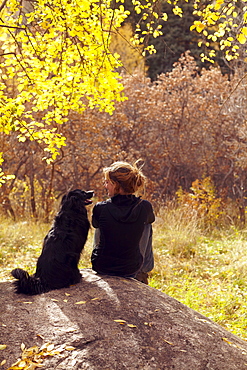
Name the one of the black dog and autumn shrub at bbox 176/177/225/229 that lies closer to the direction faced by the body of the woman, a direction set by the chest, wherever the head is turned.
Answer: the autumn shrub

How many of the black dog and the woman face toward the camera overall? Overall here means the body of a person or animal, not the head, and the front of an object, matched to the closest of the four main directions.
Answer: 0

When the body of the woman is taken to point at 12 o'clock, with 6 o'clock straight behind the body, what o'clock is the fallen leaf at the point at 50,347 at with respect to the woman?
The fallen leaf is roughly at 7 o'clock from the woman.

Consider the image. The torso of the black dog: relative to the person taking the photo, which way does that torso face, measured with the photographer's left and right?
facing away from the viewer and to the right of the viewer

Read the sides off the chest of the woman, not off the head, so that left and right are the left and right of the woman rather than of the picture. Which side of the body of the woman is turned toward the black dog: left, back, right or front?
left

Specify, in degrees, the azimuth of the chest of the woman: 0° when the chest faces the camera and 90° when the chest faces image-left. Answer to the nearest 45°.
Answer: approximately 180°

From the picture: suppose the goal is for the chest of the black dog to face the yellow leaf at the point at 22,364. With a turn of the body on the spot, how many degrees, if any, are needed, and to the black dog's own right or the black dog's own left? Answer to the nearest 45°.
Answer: approximately 135° to the black dog's own right

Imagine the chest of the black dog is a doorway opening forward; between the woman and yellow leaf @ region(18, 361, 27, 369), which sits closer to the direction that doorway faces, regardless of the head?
the woman

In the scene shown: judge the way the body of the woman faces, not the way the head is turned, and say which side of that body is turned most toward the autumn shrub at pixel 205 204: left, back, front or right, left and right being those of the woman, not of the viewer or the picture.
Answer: front

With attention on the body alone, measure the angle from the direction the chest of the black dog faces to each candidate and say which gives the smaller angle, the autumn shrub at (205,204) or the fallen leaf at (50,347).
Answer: the autumn shrub

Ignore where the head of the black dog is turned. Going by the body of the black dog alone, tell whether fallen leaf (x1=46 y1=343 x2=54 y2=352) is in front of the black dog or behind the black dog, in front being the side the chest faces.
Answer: behind

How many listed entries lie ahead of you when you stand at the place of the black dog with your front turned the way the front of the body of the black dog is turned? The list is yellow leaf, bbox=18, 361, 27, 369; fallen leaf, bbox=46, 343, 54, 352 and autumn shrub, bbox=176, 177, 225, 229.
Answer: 1

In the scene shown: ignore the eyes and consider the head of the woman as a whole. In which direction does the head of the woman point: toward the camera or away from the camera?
away from the camera
